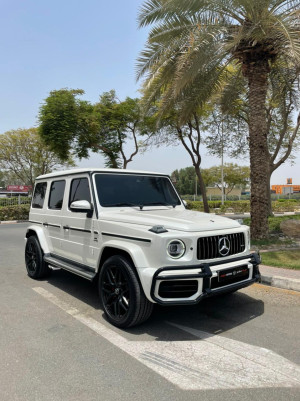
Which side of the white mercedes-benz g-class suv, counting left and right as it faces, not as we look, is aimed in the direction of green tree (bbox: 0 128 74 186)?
back

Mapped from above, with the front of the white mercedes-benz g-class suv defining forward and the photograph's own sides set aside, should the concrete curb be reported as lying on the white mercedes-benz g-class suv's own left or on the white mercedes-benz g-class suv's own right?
on the white mercedes-benz g-class suv's own left

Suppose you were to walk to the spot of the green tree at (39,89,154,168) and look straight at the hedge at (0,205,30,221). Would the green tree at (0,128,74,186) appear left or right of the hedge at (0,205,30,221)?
right

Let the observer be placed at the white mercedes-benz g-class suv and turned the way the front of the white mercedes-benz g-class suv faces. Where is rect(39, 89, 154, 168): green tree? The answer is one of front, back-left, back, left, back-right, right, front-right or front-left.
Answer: back-left

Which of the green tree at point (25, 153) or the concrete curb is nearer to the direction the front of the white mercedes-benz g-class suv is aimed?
the concrete curb

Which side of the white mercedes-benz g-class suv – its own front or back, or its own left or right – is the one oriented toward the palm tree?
left

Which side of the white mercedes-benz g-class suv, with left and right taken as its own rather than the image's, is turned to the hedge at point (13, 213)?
back

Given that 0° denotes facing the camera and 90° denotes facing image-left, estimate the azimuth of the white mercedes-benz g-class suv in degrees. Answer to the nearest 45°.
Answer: approximately 315°
